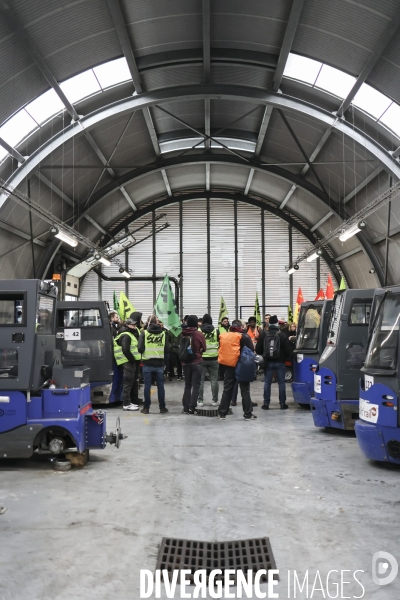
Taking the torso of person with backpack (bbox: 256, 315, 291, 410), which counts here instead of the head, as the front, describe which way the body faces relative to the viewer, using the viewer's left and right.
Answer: facing away from the viewer

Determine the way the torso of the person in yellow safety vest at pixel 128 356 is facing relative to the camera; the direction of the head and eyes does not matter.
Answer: to the viewer's right

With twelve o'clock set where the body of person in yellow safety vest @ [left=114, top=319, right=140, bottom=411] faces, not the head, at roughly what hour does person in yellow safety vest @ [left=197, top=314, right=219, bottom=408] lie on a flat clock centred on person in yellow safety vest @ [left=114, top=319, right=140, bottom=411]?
person in yellow safety vest @ [left=197, top=314, right=219, bottom=408] is roughly at 12 o'clock from person in yellow safety vest @ [left=114, top=319, right=140, bottom=411].

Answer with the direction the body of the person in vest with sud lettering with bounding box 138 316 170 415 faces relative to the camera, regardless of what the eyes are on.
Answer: away from the camera

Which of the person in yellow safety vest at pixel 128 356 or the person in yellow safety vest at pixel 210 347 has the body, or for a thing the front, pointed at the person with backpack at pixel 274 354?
the person in yellow safety vest at pixel 128 356

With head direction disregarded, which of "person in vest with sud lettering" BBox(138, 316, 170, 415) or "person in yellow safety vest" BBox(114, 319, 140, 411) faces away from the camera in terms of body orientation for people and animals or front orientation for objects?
the person in vest with sud lettering

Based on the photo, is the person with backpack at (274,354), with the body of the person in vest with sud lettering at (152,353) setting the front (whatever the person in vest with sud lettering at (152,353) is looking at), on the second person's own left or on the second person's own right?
on the second person's own right

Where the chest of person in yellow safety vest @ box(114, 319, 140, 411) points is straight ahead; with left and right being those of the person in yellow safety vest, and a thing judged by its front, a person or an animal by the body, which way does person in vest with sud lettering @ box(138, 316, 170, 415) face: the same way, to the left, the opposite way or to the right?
to the left

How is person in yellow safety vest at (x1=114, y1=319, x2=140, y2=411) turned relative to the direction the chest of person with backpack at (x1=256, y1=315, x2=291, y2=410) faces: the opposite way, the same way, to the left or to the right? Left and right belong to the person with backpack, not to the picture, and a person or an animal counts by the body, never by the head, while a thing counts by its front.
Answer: to the right
